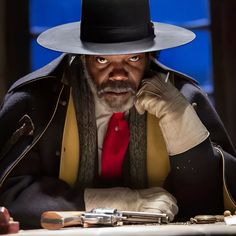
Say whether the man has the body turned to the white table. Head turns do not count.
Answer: yes

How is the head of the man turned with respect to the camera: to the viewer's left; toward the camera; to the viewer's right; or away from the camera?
toward the camera

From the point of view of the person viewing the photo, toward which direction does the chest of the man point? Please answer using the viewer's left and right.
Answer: facing the viewer
